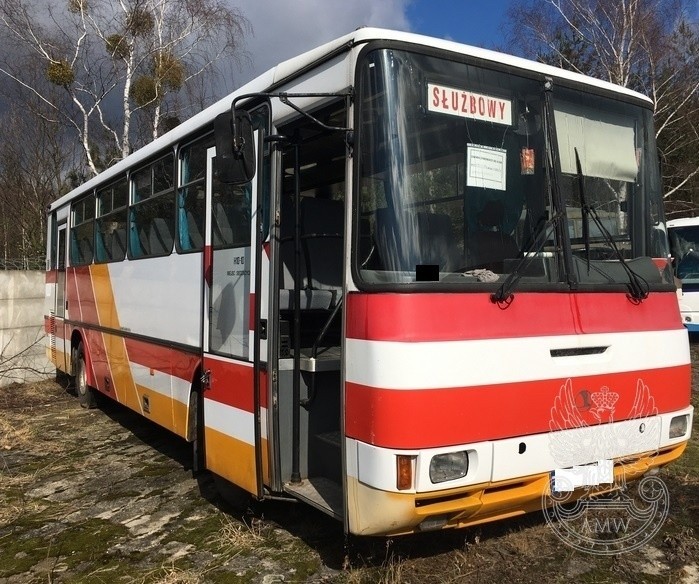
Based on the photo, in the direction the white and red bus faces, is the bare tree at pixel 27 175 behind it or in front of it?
behind

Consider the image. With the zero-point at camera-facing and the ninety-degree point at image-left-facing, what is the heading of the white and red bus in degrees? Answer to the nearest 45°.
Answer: approximately 315°

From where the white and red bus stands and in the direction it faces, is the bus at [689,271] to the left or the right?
on its left
